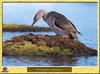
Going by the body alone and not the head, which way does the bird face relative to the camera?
to the viewer's left

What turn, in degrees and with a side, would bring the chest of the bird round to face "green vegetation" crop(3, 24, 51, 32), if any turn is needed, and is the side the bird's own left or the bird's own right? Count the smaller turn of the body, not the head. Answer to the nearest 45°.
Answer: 0° — it already faces it
